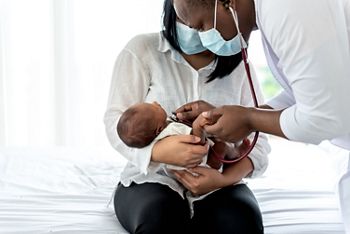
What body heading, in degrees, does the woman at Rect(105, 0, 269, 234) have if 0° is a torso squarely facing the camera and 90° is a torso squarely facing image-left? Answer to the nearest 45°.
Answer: approximately 0°

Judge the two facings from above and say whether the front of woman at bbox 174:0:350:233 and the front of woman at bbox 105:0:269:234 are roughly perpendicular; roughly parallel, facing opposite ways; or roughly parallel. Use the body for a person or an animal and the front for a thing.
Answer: roughly perpendicular

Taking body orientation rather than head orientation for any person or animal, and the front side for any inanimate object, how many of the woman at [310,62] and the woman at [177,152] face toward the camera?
1

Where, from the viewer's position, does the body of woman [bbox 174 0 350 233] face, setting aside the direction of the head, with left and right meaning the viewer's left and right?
facing to the left of the viewer
